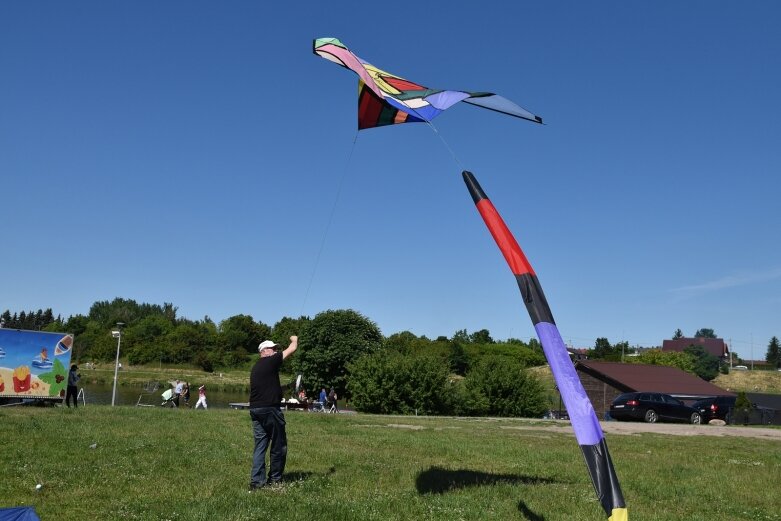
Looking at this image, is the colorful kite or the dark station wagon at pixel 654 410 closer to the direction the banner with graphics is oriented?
the colorful kite

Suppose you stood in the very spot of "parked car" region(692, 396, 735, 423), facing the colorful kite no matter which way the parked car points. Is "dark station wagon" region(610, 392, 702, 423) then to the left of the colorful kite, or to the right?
right

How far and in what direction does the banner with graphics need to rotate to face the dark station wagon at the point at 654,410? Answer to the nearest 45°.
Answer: approximately 90° to its left

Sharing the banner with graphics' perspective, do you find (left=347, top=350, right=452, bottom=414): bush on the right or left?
on its left

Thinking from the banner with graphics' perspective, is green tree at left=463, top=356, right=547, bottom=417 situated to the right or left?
on its left

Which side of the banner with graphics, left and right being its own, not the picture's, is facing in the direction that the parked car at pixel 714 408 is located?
left

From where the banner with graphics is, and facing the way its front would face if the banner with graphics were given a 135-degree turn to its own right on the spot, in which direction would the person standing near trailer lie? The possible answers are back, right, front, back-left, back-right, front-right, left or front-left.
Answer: back

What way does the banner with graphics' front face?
toward the camera
